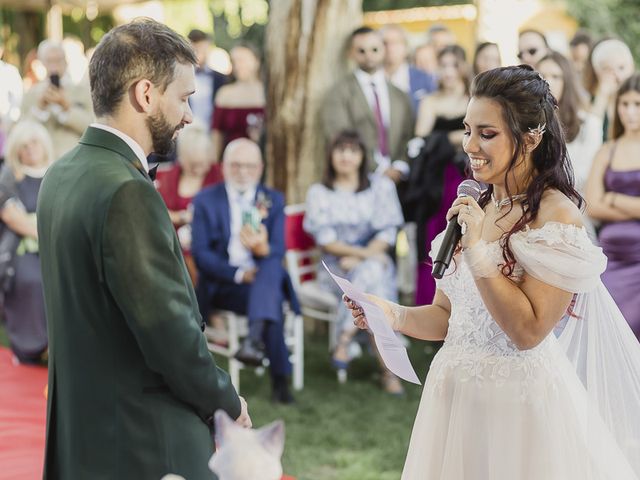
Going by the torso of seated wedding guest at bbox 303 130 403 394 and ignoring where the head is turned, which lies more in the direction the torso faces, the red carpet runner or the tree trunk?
the red carpet runner

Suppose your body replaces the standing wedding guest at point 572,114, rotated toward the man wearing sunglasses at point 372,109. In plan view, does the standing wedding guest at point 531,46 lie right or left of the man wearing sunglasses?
right

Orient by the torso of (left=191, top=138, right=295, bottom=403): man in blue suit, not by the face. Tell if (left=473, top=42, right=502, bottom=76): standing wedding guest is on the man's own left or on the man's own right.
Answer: on the man's own left

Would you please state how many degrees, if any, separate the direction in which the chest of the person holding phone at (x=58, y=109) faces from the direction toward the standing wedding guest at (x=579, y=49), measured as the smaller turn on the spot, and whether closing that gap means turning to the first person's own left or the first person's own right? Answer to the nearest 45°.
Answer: approximately 90° to the first person's own left

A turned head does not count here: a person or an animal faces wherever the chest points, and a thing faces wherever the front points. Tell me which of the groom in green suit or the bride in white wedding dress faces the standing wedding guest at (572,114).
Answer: the groom in green suit

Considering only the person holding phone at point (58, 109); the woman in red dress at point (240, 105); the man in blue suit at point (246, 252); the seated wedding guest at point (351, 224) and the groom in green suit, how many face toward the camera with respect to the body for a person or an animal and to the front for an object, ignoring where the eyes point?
4

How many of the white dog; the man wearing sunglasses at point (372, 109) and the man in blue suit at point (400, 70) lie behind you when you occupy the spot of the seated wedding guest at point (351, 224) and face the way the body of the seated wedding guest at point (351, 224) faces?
2

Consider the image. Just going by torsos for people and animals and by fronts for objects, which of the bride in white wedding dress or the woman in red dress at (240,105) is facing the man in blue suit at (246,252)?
the woman in red dress

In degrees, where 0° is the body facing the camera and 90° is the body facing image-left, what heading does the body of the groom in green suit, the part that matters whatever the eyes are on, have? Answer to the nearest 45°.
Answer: approximately 225°

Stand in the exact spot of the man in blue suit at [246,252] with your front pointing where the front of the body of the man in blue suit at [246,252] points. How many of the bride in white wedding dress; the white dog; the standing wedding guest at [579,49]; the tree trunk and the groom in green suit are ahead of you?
3

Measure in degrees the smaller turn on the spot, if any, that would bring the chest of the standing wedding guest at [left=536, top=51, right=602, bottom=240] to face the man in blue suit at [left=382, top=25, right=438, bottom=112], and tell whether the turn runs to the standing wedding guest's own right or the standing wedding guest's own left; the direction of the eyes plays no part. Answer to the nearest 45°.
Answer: approximately 90° to the standing wedding guest's own right
